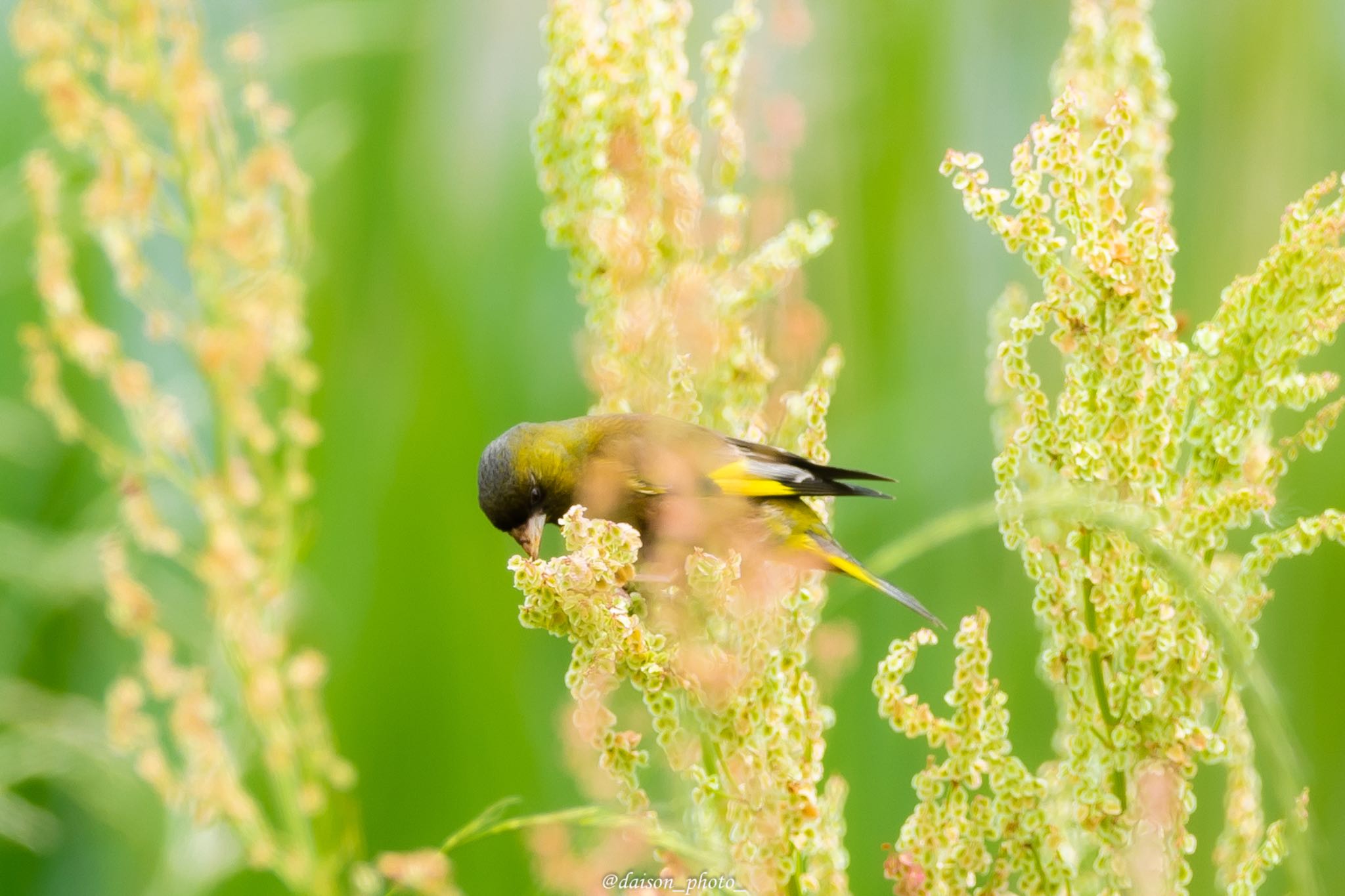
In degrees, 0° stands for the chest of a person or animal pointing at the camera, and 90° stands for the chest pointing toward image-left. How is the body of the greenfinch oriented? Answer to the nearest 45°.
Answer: approximately 90°
